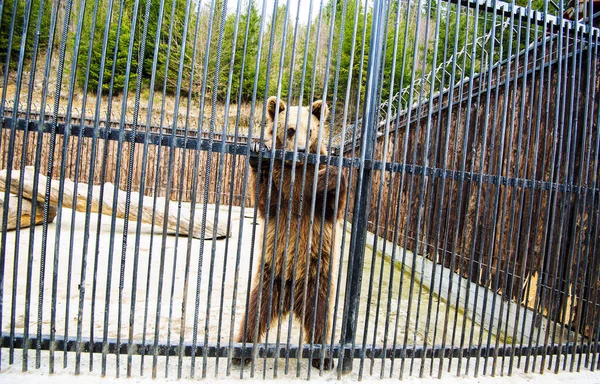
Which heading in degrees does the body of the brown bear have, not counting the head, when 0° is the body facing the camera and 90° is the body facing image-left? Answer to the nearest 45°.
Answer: approximately 0°
